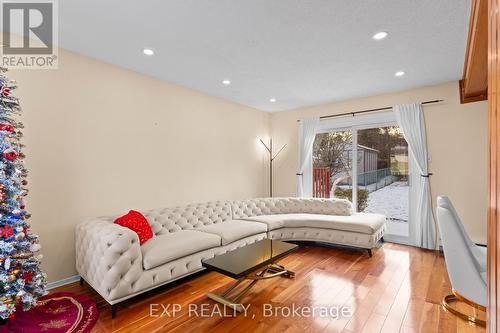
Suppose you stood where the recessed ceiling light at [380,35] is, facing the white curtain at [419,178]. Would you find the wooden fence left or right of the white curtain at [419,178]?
left

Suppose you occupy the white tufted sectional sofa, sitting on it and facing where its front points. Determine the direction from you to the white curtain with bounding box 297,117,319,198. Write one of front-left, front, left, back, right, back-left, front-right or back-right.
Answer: left

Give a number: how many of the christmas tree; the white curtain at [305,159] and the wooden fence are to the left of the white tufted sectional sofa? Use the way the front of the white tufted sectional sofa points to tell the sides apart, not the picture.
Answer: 2

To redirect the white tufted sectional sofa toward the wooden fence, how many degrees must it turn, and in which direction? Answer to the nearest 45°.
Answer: approximately 90° to its left

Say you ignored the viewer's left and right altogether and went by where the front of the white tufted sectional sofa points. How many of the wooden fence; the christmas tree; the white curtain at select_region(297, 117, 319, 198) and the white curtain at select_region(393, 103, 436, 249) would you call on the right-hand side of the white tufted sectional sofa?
1

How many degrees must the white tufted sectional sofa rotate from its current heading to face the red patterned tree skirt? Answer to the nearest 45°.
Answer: approximately 90° to its right

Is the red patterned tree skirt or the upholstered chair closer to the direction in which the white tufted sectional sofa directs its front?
the upholstered chair

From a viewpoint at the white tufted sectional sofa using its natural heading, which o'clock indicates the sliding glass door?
The sliding glass door is roughly at 10 o'clock from the white tufted sectional sofa.

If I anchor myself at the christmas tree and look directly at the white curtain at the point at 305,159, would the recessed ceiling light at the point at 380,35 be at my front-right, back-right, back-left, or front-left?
front-right

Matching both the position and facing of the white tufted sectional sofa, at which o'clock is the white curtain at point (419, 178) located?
The white curtain is roughly at 10 o'clock from the white tufted sectional sofa.

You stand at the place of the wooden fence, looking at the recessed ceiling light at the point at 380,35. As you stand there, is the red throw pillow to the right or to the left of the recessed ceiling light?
right

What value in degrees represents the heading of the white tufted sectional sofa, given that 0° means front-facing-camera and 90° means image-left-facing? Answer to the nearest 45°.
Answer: approximately 315°

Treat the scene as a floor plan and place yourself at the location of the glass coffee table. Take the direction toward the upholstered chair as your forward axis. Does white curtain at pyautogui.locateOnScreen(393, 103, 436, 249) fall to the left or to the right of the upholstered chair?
left

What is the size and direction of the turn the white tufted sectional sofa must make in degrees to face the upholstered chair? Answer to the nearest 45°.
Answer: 0° — it already faces it

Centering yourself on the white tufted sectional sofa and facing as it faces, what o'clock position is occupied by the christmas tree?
The christmas tree is roughly at 3 o'clock from the white tufted sectional sofa.
